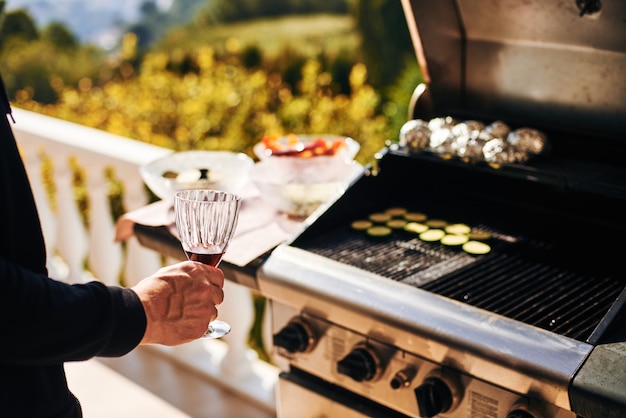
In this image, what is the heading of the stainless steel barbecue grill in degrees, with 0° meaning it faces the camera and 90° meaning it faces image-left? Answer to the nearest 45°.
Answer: approximately 45°

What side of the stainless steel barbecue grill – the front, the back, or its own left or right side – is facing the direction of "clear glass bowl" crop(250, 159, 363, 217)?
right

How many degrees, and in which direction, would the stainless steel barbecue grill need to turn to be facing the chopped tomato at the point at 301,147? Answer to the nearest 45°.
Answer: approximately 90° to its right

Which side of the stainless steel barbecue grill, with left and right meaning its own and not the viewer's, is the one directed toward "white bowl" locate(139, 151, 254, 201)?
right
